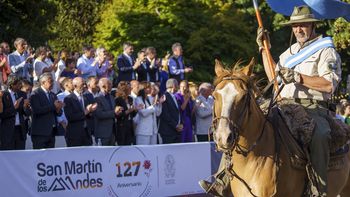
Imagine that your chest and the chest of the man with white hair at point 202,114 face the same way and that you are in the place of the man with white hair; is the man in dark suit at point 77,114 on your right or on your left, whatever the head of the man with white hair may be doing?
on your right

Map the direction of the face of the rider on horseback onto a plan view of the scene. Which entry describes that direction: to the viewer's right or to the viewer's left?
to the viewer's left

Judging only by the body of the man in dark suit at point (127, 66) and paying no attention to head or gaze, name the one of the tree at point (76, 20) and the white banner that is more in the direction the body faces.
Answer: the white banner

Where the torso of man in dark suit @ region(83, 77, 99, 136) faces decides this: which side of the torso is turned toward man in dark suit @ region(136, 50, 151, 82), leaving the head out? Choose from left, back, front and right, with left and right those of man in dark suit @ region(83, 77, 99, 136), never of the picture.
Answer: left

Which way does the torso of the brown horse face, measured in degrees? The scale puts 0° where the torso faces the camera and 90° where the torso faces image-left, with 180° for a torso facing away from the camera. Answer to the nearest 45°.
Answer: approximately 45°

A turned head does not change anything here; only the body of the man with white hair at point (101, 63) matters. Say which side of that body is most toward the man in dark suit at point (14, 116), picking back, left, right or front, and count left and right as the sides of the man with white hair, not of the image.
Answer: right
